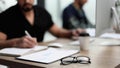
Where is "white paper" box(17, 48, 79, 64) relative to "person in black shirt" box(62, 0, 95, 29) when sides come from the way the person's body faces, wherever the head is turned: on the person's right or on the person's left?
on the person's right

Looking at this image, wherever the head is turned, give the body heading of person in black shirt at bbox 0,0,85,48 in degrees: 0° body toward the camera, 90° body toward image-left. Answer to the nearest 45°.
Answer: approximately 315°

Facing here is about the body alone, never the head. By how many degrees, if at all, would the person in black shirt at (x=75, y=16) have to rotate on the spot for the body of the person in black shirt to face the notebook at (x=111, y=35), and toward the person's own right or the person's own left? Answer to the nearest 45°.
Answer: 0° — they already face it

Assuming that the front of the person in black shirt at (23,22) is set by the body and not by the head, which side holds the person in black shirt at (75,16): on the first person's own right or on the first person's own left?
on the first person's own left

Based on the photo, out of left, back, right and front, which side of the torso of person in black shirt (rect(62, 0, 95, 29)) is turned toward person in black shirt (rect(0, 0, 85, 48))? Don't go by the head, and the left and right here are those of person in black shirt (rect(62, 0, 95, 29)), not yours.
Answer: right

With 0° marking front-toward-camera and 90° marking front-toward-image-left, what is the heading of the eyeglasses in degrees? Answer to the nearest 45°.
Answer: approximately 0°

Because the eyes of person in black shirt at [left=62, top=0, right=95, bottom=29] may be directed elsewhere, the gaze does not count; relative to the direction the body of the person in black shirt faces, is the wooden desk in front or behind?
in front
